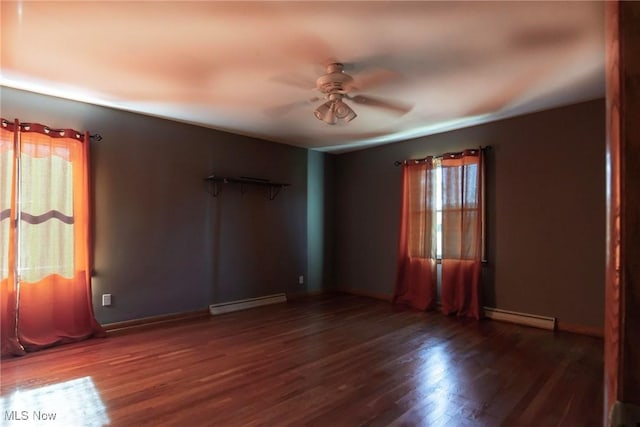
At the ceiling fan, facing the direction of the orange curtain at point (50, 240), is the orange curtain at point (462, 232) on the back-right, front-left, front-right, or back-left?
back-right

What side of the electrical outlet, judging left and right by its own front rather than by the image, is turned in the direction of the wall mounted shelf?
left

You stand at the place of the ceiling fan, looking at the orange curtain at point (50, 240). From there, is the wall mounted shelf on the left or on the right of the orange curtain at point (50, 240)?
right

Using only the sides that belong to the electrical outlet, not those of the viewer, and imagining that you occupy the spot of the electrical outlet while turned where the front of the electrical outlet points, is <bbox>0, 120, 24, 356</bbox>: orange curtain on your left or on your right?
on your right

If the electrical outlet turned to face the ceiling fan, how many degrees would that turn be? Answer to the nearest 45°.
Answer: approximately 45° to its left

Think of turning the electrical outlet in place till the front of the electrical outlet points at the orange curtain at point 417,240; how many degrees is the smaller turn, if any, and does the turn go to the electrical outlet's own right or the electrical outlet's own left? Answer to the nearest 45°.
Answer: approximately 90° to the electrical outlet's own left
